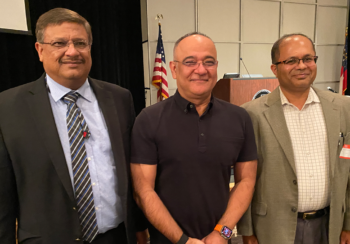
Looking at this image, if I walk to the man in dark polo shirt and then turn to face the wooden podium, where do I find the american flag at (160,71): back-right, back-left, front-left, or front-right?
front-left

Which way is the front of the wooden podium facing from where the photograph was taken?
facing the viewer and to the right of the viewer

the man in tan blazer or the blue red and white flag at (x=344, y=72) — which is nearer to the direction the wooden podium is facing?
the man in tan blazer

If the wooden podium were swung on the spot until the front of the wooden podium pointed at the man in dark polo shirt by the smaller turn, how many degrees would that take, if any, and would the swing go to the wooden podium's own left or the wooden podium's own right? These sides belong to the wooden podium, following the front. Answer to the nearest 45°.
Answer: approximately 45° to the wooden podium's own right

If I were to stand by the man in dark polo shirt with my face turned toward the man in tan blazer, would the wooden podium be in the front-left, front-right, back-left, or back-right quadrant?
front-left

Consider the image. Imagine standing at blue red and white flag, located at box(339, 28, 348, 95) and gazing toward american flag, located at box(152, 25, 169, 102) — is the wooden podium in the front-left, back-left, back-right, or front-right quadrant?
front-left

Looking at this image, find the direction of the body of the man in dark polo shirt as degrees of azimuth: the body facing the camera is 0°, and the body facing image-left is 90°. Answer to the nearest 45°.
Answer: approximately 0°

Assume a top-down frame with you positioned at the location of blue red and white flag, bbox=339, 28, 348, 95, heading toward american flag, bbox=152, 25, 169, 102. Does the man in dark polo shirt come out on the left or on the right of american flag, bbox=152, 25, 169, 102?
left

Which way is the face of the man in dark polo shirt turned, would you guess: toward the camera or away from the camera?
toward the camera

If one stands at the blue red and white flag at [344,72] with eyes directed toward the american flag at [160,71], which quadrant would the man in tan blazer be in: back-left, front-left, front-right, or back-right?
front-left

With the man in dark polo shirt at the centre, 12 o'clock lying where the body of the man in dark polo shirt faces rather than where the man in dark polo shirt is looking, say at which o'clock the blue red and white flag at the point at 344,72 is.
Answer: The blue red and white flag is roughly at 7 o'clock from the man in dark polo shirt.
